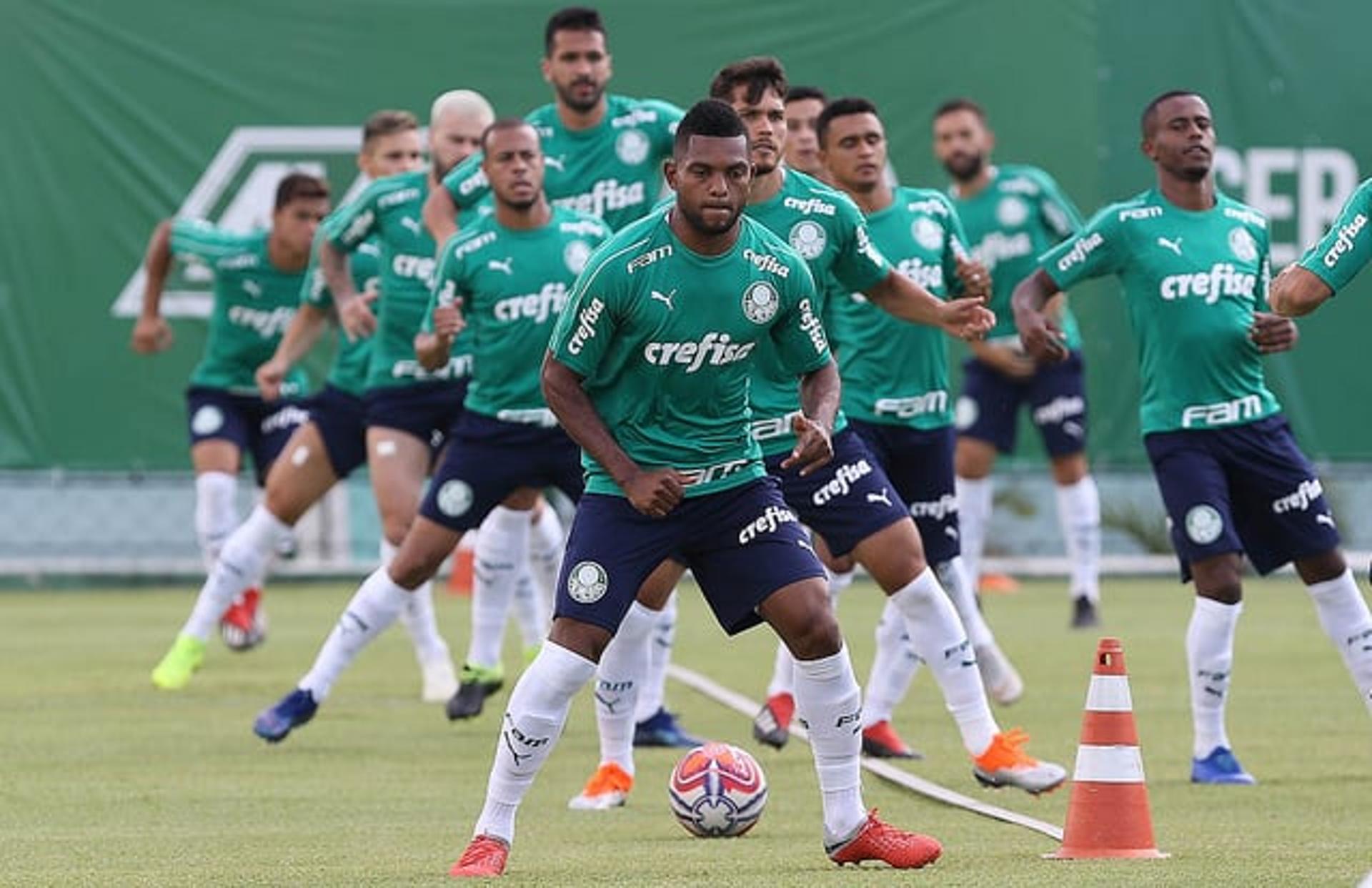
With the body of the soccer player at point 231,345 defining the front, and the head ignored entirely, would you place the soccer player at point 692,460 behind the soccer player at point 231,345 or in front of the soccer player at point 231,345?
in front

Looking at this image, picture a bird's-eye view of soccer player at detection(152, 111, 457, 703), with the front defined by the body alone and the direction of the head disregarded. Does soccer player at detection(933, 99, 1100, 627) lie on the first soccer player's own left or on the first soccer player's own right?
on the first soccer player's own left

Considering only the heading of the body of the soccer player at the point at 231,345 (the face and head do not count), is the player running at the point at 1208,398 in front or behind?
in front

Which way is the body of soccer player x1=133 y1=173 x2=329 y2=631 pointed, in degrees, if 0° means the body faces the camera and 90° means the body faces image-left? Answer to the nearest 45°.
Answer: approximately 315°

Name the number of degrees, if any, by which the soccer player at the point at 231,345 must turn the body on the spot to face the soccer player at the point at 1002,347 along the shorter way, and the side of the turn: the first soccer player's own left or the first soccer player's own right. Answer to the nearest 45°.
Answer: approximately 45° to the first soccer player's own left
